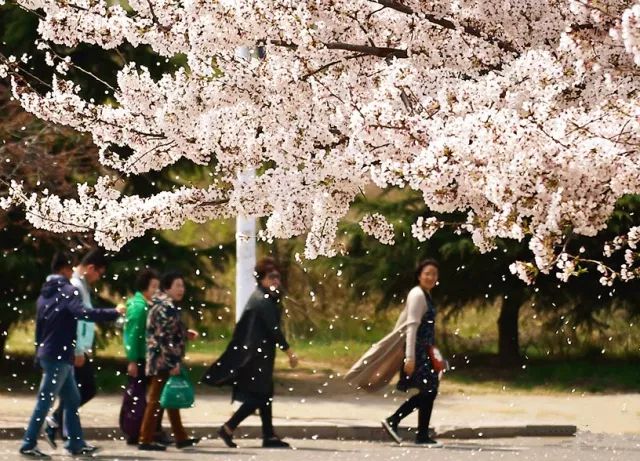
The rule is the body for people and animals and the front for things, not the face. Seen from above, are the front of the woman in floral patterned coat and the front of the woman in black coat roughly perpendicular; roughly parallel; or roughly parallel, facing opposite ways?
roughly parallel

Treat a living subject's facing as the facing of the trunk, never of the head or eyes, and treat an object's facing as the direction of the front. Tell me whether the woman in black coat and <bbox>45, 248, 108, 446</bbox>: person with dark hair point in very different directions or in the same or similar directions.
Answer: same or similar directions
